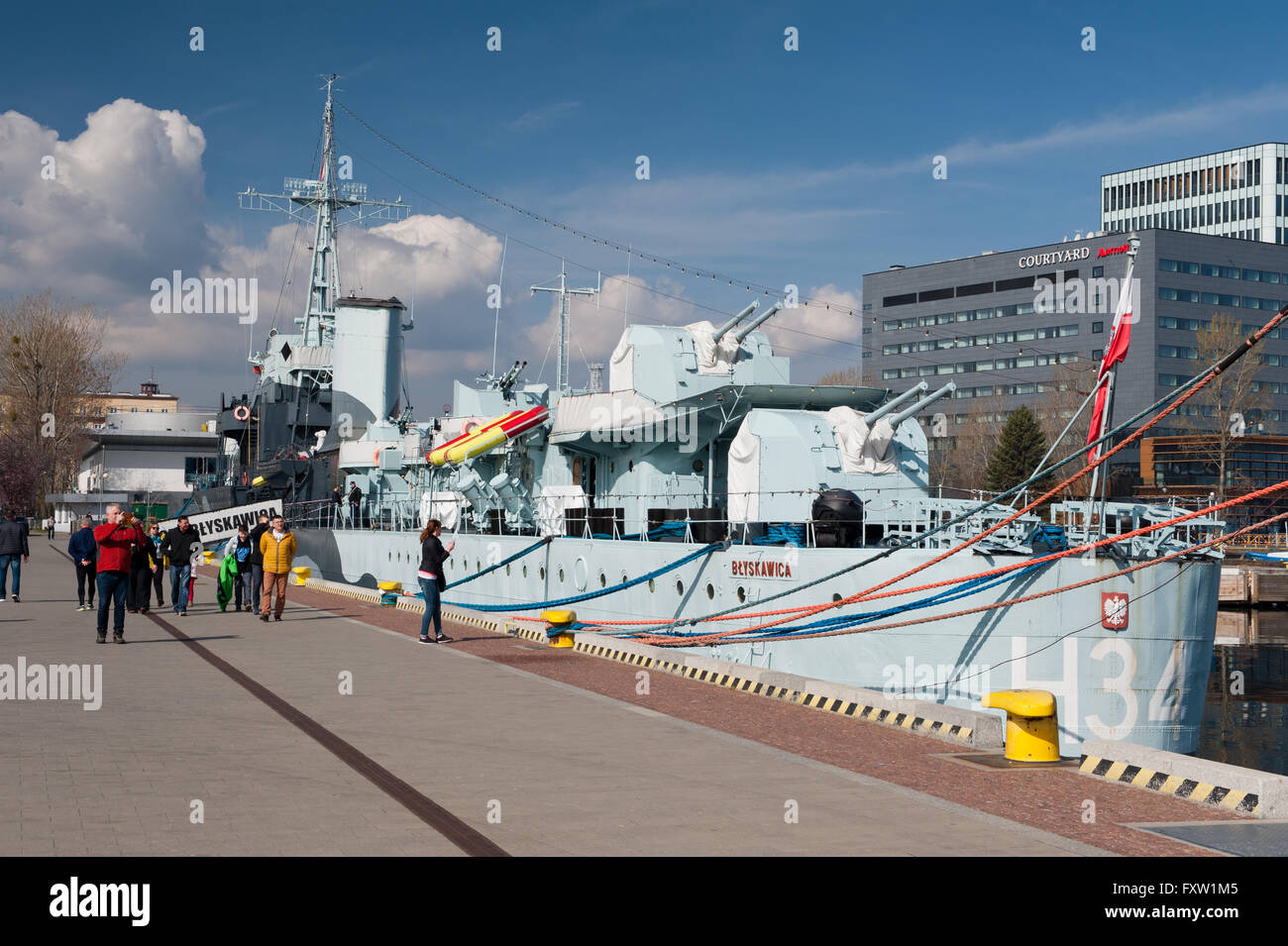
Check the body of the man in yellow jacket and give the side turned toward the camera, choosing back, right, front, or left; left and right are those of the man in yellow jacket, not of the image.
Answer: front

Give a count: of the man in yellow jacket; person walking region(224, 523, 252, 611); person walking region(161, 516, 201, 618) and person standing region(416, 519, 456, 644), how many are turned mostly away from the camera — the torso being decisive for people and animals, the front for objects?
0

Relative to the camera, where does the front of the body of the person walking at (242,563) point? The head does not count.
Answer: toward the camera

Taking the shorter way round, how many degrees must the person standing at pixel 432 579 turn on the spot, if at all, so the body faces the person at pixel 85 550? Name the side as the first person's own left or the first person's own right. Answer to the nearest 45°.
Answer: approximately 135° to the first person's own left

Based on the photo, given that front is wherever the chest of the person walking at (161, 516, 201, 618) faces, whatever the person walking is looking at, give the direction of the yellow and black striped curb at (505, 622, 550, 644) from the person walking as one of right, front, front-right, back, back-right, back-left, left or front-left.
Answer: front-left

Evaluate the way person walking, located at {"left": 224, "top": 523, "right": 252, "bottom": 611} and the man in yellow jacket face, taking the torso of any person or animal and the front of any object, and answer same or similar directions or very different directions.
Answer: same or similar directions

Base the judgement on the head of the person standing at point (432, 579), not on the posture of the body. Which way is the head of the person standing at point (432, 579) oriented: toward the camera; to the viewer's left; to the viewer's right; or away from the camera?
to the viewer's right

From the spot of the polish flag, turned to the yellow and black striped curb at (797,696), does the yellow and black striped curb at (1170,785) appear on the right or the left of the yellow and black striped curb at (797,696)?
left

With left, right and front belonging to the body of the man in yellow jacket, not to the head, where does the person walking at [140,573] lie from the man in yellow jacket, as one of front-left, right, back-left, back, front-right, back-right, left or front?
back-right

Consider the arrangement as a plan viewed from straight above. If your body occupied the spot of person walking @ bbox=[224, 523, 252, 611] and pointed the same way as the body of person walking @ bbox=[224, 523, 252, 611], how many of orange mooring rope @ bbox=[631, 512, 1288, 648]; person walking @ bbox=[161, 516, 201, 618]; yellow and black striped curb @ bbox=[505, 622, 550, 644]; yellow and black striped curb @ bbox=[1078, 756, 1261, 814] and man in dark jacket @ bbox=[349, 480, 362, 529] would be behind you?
1

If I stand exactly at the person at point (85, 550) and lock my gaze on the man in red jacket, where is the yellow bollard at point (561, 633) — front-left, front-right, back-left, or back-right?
front-left

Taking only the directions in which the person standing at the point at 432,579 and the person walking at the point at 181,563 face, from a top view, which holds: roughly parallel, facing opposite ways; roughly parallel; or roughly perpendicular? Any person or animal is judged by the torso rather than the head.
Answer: roughly perpendicular

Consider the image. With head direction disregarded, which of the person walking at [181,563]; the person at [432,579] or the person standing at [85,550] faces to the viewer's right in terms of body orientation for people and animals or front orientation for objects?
the person at [432,579]

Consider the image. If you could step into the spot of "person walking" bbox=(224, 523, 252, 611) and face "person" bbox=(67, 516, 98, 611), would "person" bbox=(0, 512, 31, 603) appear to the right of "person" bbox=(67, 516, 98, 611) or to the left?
right

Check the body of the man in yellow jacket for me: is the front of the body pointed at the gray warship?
no
